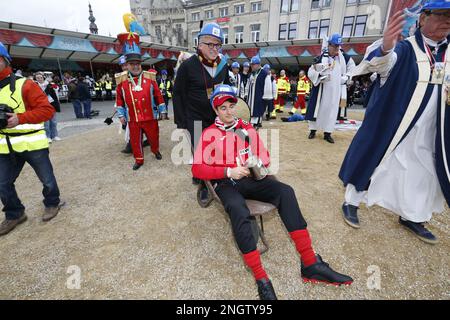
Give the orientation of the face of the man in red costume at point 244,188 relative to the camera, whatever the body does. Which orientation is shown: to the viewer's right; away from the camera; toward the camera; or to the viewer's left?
toward the camera

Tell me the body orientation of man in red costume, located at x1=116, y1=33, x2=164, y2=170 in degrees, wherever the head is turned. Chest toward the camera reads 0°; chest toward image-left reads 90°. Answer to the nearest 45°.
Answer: approximately 0°

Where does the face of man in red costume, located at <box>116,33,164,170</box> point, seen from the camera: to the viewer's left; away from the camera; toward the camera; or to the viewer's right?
toward the camera

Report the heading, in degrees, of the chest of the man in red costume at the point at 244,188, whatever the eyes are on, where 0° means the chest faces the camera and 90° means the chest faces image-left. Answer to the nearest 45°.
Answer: approximately 315°

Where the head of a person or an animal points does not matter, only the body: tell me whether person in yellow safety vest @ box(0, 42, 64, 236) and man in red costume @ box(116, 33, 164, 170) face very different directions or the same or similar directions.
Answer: same or similar directions

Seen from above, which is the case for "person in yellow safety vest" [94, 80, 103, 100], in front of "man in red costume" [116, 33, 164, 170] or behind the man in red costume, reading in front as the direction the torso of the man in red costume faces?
behind

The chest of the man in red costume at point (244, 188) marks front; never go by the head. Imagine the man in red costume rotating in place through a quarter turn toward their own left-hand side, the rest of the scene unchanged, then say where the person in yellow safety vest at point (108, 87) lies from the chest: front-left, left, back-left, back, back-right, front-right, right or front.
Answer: left

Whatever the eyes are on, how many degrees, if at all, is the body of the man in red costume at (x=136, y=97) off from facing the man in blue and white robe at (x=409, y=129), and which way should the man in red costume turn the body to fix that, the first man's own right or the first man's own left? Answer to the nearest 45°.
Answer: approximately 45° to the first man's own left

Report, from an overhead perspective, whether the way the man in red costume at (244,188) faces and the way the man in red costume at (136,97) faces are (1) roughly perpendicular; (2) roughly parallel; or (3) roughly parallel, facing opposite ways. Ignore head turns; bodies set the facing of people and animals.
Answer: roughly parallel

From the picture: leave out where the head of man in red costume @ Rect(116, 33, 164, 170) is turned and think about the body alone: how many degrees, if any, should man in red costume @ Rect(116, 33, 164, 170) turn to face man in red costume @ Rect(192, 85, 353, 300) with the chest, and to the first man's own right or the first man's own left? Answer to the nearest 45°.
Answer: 0° — they already face them

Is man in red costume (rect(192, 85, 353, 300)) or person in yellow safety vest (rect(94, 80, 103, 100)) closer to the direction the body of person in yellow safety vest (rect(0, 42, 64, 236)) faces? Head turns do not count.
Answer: the man in red costume

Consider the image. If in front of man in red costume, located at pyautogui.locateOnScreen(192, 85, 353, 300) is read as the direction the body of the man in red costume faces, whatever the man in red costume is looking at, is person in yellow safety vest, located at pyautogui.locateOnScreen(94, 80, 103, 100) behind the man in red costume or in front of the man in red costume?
behind
